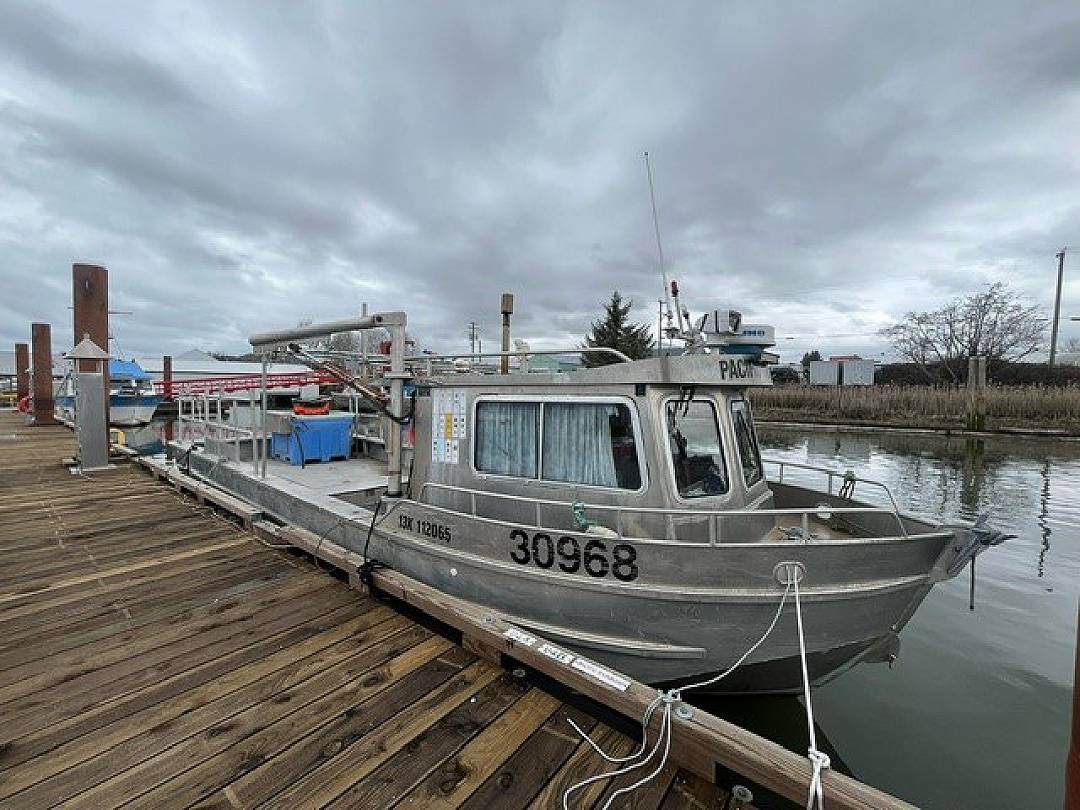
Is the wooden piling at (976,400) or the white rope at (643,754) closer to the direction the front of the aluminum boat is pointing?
the white rope

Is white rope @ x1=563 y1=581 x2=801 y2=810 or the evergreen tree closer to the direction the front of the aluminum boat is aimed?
the white rope

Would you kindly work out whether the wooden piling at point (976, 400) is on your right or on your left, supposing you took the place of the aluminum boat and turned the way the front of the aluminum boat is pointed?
on your left

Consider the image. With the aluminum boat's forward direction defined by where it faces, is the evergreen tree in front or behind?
behind

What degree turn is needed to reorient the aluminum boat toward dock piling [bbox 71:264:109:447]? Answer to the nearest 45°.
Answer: approximately 135° to its right

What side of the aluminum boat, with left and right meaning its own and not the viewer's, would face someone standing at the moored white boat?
back

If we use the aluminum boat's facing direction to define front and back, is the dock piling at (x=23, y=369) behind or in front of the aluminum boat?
behind

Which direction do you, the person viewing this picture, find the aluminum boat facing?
facing the viewer and to the right of the viewer

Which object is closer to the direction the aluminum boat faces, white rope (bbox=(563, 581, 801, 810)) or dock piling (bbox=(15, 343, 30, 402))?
the white rope
